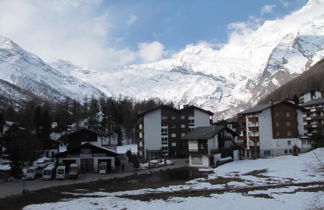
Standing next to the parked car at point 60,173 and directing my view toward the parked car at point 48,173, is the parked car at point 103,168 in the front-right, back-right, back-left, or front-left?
back-right

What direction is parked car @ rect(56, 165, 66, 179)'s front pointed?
toward the camera

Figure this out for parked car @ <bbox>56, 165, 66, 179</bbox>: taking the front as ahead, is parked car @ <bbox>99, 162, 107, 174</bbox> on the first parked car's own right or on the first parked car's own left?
on the first parked car's own left

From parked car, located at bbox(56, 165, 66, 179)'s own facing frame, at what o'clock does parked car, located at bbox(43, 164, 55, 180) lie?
parked car, located at bbox(43, 164, 55, 180) is roughly at 4 o'clock from parked car, located at bbox(56, 165, 66, 179).
